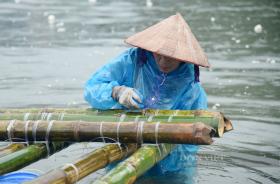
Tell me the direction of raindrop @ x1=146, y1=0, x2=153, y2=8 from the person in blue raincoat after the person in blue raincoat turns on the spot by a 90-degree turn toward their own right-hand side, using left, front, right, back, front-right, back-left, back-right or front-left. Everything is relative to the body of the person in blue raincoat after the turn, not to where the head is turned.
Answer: right

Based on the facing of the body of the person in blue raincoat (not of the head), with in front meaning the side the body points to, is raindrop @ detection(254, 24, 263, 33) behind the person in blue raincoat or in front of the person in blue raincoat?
behind

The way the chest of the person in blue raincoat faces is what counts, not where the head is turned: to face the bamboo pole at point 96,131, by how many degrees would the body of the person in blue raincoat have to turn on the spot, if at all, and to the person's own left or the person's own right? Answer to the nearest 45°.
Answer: approximately 45° to the person's own right

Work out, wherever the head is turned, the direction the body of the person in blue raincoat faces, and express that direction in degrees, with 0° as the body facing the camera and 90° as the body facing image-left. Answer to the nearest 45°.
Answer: approximately 0°

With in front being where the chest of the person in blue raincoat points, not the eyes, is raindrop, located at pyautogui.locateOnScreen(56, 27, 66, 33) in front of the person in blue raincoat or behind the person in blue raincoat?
behind

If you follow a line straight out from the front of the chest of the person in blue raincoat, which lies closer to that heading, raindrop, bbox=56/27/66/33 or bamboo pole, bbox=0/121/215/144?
the bamboo pole

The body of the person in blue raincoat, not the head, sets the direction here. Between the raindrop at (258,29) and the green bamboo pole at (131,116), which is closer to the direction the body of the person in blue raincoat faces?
the green bamboo pole
